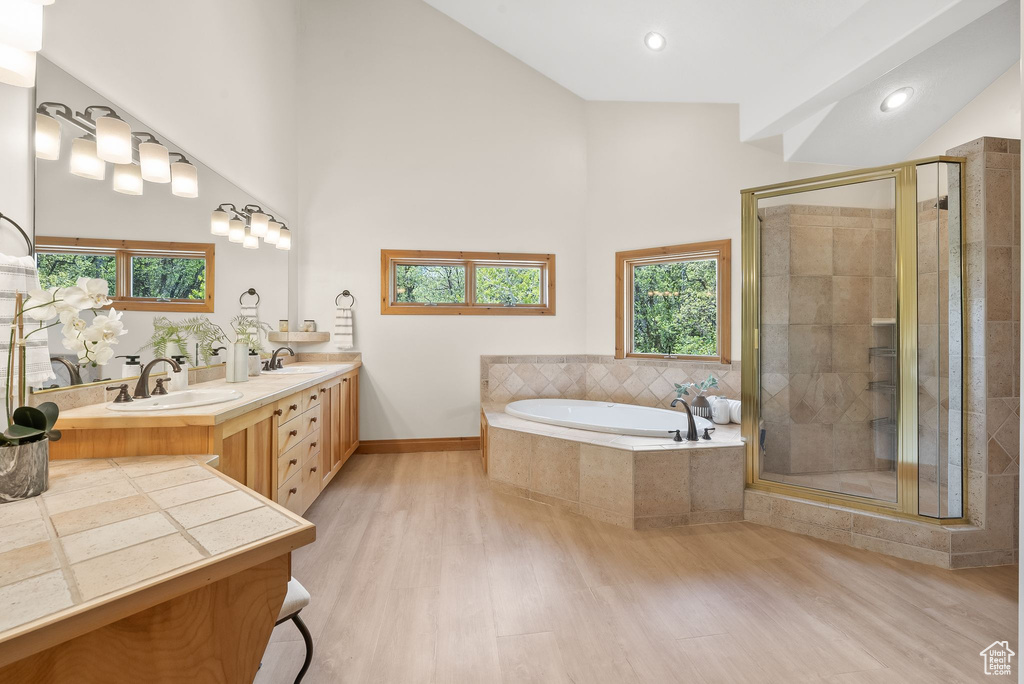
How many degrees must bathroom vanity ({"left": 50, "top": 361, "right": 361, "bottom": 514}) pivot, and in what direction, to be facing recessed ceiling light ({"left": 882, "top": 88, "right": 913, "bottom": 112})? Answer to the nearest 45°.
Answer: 0° — it already faces it

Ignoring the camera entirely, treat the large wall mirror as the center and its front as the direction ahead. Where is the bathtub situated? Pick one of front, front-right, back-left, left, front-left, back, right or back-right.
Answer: front-left

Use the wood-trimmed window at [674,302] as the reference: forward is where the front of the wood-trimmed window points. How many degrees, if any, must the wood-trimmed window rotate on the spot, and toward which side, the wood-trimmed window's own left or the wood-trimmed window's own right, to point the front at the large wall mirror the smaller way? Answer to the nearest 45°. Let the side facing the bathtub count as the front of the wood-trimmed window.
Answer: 0° — it already faces it

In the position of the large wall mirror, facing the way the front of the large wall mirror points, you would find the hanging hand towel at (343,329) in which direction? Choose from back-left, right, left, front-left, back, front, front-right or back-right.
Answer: left

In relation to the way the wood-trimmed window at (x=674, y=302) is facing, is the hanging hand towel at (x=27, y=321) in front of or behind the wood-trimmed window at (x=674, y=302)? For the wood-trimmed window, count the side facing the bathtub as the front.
in front

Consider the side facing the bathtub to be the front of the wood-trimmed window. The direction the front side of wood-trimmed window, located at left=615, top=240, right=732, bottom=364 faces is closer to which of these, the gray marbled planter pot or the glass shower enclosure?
the gray marbled planter pot

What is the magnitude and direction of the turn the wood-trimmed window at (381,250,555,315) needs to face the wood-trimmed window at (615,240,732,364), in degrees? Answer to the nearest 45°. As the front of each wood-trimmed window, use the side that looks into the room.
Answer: approximately 90° to its left

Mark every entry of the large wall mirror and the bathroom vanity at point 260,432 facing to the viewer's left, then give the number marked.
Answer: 0

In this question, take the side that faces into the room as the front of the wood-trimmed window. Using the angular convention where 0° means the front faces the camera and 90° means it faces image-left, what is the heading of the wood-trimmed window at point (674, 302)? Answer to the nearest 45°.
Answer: approximately 45°

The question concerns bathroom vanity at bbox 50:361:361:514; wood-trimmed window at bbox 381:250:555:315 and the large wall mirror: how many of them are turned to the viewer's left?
0

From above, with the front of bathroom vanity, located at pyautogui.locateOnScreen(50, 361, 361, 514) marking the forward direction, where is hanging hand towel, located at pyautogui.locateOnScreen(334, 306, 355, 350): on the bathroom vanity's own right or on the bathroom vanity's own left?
on the bathroom vanity's own left

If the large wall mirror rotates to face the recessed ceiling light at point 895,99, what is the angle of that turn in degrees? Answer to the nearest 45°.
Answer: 0° — it already faces it

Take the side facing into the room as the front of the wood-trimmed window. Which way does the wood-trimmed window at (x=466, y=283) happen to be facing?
toward the camera

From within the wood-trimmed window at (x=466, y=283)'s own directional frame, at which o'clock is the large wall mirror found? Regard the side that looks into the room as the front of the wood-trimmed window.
The large wall mirror is roughly at 1 o'clock from the wood-trimmed window.

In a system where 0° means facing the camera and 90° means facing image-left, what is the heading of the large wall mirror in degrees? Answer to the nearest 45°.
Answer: approximately 315°

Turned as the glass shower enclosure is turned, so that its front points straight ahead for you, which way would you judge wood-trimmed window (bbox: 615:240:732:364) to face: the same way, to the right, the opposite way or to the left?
the same way

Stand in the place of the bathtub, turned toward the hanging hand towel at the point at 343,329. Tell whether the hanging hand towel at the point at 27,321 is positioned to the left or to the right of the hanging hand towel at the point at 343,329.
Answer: left

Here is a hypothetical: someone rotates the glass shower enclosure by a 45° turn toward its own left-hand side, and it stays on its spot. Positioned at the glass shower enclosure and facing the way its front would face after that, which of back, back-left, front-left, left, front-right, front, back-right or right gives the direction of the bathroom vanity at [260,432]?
front-right

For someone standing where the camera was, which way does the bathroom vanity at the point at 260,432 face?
facing the viewer and to the right of the viewer
